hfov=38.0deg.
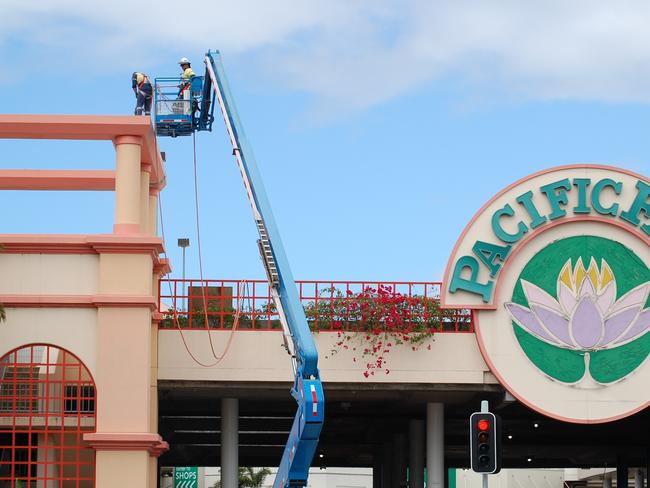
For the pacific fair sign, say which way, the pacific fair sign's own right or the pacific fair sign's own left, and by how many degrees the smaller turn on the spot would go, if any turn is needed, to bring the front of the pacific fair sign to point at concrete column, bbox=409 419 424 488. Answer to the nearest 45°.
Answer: approximately 135° to the pacific fair sign's own right

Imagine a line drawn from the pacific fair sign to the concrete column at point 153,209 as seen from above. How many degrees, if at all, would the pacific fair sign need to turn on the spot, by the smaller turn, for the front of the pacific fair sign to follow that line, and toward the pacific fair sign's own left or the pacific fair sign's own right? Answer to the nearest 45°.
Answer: approximately 90° to the pacific fair sign's own right

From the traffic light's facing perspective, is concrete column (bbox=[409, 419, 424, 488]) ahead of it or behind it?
behind

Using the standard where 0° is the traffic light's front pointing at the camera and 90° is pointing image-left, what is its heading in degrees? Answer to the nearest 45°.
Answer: approximately 0°

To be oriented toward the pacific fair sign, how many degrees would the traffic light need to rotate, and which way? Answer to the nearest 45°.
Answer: approximately 180°

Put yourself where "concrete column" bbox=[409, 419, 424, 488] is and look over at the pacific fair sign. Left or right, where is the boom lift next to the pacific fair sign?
right

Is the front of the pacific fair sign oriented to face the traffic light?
yes

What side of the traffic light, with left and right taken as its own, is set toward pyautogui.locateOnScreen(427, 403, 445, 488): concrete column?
back

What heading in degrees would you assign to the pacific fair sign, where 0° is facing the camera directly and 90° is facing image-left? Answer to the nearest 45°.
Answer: approximately 0°

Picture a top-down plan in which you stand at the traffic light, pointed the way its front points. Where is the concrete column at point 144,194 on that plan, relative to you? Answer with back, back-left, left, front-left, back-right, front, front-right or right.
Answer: back-right

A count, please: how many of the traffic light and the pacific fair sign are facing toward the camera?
2
